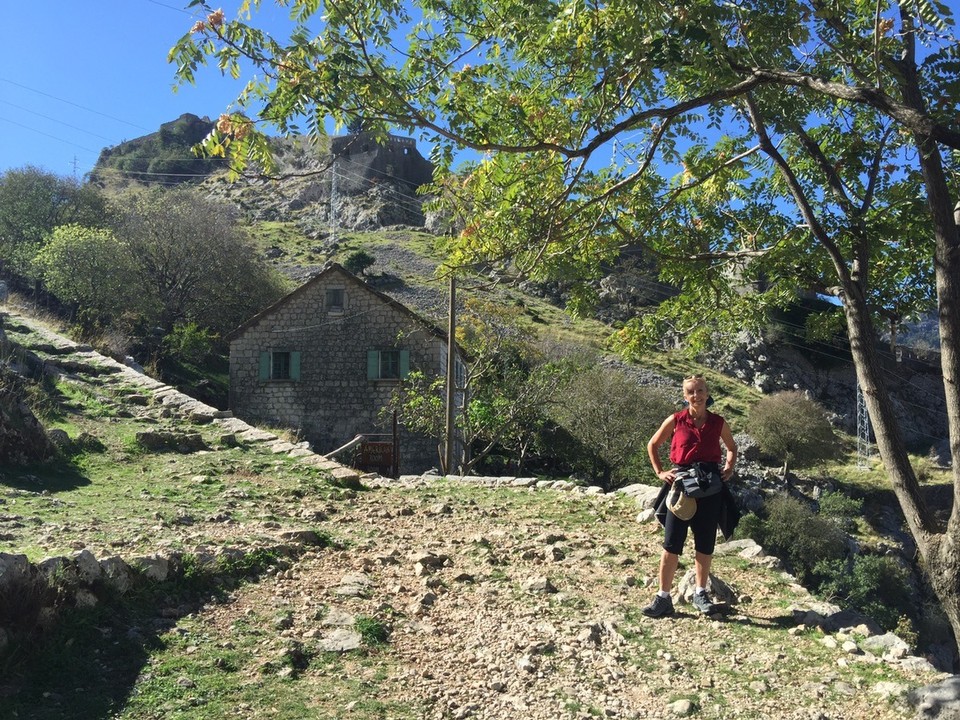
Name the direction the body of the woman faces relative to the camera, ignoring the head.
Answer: toward the camera

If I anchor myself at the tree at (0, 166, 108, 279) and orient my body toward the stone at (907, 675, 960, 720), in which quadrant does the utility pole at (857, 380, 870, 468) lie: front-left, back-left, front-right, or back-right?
front-left

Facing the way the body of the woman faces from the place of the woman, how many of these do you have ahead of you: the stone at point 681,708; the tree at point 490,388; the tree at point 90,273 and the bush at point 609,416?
1

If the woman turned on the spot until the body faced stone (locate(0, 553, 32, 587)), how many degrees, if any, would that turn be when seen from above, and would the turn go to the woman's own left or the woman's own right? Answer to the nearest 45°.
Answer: approximately 45° to the woman's own right

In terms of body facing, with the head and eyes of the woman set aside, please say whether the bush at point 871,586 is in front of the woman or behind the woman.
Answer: behind

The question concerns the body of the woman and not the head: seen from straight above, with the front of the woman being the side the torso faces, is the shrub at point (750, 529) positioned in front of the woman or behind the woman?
behind

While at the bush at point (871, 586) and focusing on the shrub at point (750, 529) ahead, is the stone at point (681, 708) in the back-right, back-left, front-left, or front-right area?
back-left

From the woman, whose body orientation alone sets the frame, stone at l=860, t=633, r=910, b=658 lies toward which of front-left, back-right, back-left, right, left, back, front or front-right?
left

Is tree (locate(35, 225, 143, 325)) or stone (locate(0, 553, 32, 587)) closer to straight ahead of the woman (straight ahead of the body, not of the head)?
the stone

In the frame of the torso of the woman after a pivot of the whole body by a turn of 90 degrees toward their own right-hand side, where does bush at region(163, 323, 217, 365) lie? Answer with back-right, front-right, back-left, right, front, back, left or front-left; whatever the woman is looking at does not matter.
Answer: front-right

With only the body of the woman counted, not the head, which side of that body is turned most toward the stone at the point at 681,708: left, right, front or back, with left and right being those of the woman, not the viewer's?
front

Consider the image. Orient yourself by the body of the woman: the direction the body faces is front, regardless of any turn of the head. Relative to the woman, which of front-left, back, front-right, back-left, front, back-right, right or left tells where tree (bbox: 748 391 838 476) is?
back

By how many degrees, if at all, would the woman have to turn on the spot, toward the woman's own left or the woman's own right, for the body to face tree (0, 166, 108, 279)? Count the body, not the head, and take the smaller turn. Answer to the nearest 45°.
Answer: approximately 135° to the woman's own right

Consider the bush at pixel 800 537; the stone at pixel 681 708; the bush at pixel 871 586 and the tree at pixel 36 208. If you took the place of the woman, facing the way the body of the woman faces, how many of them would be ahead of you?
1

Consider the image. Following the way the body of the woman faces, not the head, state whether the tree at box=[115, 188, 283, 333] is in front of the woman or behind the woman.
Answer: behind

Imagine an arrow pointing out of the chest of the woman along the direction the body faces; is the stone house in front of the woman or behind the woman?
behind

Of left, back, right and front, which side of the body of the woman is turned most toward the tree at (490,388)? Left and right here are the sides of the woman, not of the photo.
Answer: back
